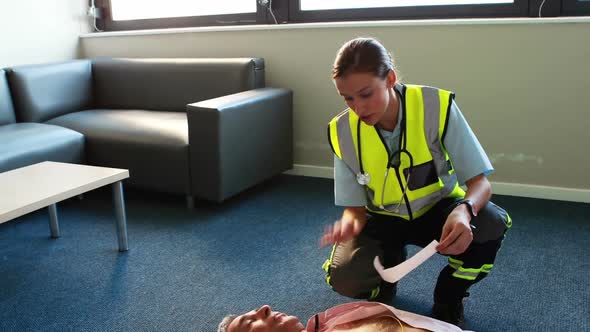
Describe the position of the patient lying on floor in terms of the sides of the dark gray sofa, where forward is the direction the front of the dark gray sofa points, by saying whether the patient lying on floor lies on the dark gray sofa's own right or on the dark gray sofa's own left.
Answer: on the dark gray sofa's own left

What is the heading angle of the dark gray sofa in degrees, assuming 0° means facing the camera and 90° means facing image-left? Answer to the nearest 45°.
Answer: approximately 45°

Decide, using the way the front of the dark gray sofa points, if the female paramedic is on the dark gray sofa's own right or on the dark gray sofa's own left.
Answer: on the dark gray sofa's own left

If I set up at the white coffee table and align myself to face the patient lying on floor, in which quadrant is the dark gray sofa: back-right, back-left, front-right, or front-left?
back-left
